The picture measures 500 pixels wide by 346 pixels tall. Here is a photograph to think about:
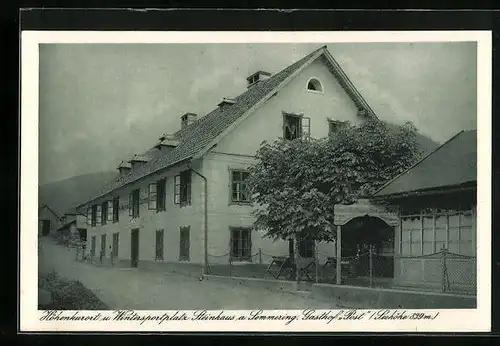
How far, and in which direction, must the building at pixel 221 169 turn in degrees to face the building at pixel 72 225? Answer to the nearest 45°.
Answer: approximately 45° to its right

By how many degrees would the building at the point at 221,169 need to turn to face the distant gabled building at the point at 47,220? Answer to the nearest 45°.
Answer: approximately 45° to its right

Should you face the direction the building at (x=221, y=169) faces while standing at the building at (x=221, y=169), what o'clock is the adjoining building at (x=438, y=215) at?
The adjoining building is roughly at 8 o'clock from the building.

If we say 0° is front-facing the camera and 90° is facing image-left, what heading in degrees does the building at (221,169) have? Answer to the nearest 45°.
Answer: approximately 45°
